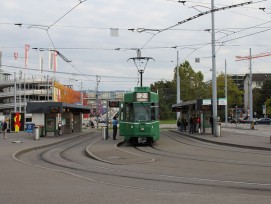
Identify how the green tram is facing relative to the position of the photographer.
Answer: facing the viewer
